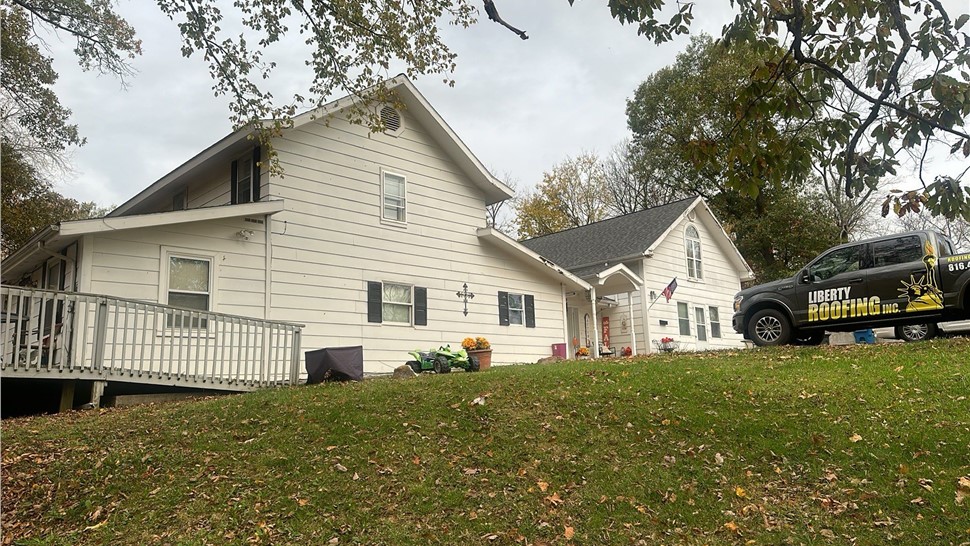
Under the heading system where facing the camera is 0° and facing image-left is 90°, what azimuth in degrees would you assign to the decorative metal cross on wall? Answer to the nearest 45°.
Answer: approximately 0°

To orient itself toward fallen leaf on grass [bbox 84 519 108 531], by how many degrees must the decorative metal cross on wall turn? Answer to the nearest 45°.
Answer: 0° — it already faces it

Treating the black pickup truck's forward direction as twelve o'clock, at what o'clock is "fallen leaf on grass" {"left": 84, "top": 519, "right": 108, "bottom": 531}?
The fallen leaf on grass is roughly at 10 o'clock from the black pickup truck.

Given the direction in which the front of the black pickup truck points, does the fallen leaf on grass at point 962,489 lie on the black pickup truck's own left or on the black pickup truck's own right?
on the black pickup truck's own left

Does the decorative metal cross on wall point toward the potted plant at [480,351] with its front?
yes

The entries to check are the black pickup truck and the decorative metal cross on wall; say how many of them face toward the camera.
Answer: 1

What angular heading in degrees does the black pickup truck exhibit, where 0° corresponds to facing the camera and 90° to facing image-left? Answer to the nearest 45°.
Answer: approximately 90°

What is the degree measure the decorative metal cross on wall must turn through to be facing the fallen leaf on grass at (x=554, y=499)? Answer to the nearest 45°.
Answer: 0° — it already faces it

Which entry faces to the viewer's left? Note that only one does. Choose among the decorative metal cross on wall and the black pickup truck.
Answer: the black pickup truck
